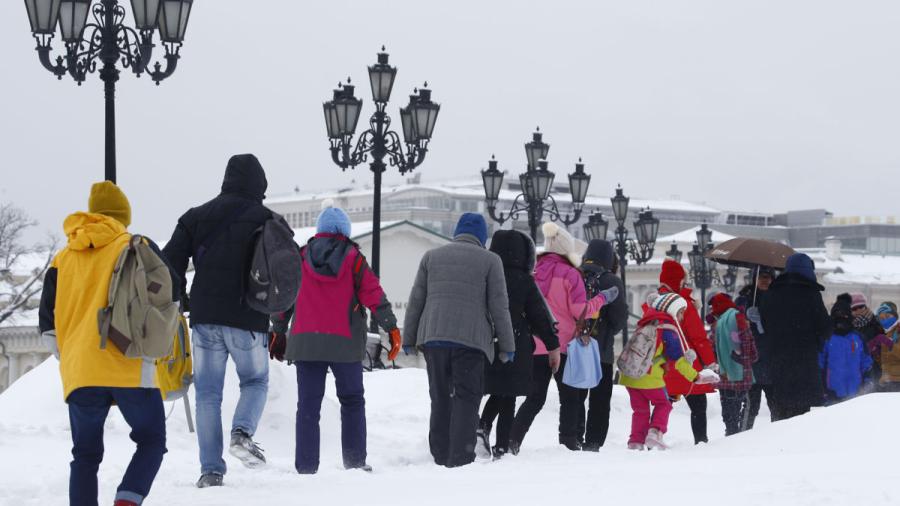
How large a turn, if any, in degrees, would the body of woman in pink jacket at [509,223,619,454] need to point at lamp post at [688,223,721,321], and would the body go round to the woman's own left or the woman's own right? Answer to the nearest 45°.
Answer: approximately 45° to the woman's own left

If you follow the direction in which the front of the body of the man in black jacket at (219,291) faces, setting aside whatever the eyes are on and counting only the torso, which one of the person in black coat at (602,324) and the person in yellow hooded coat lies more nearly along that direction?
the person in black coat

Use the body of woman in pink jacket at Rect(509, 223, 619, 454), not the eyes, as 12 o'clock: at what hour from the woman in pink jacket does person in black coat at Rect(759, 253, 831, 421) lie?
The person in black coat is roughly at 1 o'clock from the woman in pink jacket.

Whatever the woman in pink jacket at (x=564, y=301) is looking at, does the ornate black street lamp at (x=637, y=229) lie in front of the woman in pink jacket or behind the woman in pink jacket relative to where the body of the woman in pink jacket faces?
in front

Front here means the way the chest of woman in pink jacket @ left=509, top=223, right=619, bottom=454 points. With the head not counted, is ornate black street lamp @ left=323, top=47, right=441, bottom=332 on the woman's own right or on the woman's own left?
on the woman's own left

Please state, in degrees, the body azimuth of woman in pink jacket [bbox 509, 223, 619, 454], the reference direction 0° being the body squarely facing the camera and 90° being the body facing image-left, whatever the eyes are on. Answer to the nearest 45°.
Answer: approximately 225°

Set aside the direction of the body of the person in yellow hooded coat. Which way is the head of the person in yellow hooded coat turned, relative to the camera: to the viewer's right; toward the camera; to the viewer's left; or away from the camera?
away from the camera

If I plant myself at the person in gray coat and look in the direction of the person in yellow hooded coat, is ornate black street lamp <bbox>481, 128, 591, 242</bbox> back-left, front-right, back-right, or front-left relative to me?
back-right

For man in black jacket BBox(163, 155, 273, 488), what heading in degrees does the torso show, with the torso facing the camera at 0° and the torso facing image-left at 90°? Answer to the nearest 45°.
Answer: approximately 180°

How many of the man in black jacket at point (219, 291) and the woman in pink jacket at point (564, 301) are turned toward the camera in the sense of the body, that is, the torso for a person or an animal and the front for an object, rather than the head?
0

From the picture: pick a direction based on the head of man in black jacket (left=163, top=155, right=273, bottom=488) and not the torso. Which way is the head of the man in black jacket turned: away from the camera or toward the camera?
away from the camera

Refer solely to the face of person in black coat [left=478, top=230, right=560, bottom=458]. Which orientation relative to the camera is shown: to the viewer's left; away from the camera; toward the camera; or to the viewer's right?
away from the camera
